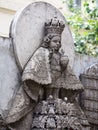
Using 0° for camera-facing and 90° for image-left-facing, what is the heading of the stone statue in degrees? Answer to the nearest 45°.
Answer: approximately 315°
